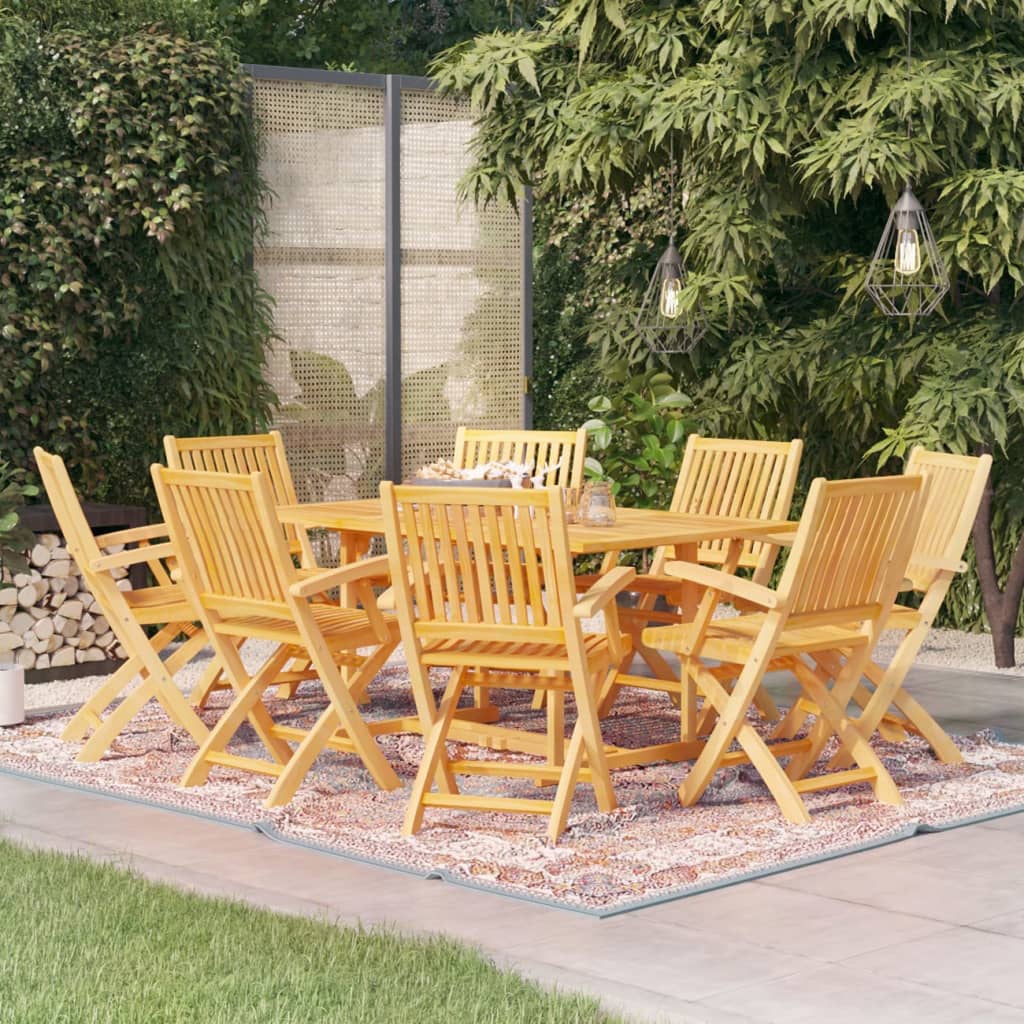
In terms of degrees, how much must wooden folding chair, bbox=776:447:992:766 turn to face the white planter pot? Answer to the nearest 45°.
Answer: approximately 45° to its right

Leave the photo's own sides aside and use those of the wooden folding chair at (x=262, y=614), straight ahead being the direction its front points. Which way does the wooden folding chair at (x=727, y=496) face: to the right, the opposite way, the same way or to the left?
the opposite way

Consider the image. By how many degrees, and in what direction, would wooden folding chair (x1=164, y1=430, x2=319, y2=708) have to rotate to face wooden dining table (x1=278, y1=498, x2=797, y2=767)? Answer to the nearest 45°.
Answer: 0° — it already faces it

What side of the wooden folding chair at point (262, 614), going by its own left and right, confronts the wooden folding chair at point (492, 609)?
right

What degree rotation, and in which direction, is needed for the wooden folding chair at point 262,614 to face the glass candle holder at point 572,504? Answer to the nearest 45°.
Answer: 0° — it already faces it

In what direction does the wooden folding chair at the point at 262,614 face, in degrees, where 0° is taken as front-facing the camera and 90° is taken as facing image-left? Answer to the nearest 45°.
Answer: approximately 225°

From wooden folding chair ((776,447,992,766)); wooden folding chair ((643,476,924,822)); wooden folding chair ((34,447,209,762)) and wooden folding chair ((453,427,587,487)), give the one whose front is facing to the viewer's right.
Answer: wooden folding chair ((34,447,209,762))

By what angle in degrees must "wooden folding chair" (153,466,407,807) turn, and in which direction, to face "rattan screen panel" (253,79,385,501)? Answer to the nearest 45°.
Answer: approximately 45° to its left

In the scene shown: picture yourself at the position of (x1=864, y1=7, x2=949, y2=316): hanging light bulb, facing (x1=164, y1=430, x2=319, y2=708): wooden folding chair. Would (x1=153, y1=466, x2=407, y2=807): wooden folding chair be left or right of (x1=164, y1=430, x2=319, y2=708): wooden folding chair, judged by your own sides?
left

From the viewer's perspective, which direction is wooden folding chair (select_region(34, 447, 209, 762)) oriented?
to the viewer's right

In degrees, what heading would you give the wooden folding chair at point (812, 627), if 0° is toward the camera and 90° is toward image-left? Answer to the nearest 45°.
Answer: approximately 135°
